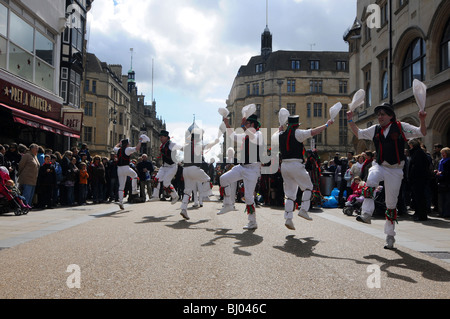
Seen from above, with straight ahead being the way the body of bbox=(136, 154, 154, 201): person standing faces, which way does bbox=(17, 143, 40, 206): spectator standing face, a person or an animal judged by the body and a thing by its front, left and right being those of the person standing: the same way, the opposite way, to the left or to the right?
to the left

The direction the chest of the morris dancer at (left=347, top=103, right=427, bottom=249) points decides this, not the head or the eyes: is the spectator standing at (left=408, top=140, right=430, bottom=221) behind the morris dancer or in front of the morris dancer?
behind

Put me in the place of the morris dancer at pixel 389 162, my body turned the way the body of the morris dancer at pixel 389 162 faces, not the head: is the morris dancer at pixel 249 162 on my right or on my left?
on my right

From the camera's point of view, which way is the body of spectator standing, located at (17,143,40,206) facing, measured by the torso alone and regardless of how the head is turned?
to the viewer's right

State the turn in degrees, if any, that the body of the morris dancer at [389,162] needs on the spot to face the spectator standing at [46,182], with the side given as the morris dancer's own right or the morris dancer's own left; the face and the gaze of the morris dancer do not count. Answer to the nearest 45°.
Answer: approximately 45° to the morris dancer's own right

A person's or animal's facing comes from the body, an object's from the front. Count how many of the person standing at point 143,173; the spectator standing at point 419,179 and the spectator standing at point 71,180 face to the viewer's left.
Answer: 1

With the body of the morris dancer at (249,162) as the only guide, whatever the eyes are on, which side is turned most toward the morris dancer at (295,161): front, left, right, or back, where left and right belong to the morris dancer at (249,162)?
left

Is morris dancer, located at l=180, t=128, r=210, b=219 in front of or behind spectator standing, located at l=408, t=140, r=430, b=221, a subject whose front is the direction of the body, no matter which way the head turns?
in front

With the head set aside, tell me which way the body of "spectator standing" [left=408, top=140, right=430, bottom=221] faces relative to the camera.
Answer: to the viewer's left
